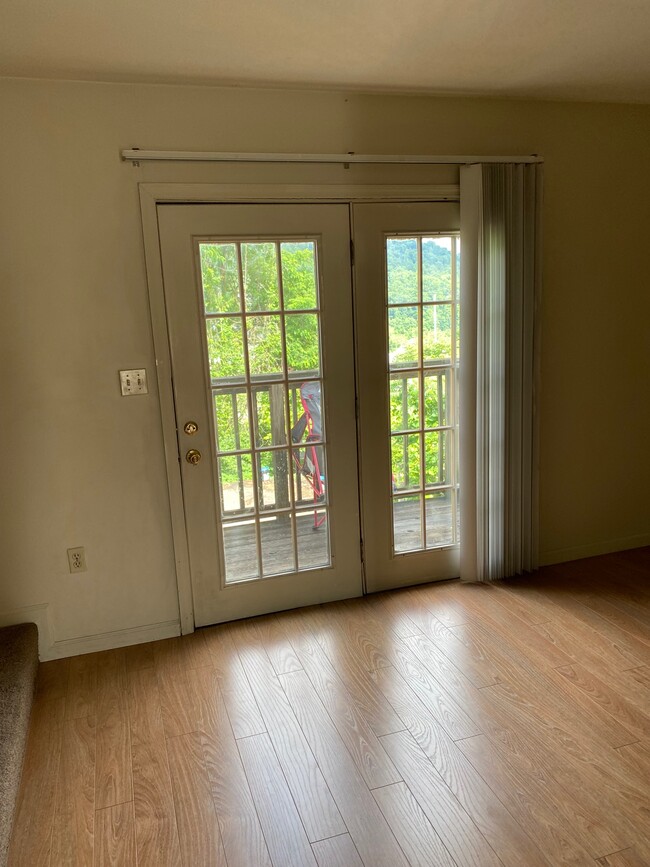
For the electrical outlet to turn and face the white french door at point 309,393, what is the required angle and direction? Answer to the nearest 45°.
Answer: approximately 90° to its left

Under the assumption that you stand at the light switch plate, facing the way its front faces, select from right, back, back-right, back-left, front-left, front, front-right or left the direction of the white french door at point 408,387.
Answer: left

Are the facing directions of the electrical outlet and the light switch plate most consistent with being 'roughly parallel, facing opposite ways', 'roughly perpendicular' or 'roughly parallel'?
roughly parallel

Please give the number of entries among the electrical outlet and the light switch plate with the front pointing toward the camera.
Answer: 2

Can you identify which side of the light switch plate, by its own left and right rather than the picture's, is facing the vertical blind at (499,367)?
left

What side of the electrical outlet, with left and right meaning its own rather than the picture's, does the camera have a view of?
front
